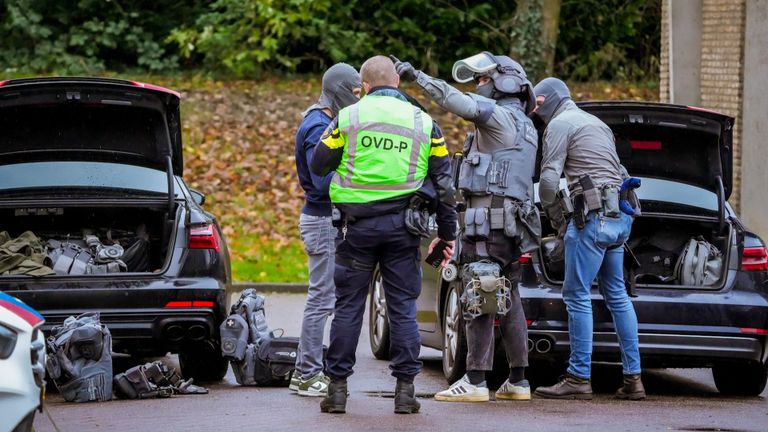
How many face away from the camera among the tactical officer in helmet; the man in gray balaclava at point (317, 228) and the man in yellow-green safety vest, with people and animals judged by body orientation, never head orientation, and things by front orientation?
1

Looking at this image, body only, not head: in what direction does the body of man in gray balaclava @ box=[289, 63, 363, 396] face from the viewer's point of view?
to the viewer's right

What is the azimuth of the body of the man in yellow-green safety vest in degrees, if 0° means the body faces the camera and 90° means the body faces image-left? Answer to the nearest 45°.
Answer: approximately 180°

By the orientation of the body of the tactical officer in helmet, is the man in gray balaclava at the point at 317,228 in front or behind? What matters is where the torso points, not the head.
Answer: in front

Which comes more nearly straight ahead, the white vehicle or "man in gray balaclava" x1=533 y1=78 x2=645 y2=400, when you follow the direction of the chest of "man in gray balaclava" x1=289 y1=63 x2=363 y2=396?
the man in gray balaclava

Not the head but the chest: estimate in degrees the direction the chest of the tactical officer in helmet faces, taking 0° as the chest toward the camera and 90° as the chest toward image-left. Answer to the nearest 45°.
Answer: approximately 90°

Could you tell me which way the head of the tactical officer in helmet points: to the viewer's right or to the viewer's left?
to the viewer's left

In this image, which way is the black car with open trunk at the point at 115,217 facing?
away from the camera

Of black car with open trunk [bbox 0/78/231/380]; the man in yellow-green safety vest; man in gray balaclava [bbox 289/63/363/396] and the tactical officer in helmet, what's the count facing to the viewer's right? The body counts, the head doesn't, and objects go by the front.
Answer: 1

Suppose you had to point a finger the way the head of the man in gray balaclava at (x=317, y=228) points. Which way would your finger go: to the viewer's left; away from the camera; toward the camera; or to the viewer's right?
to the viewer's right
